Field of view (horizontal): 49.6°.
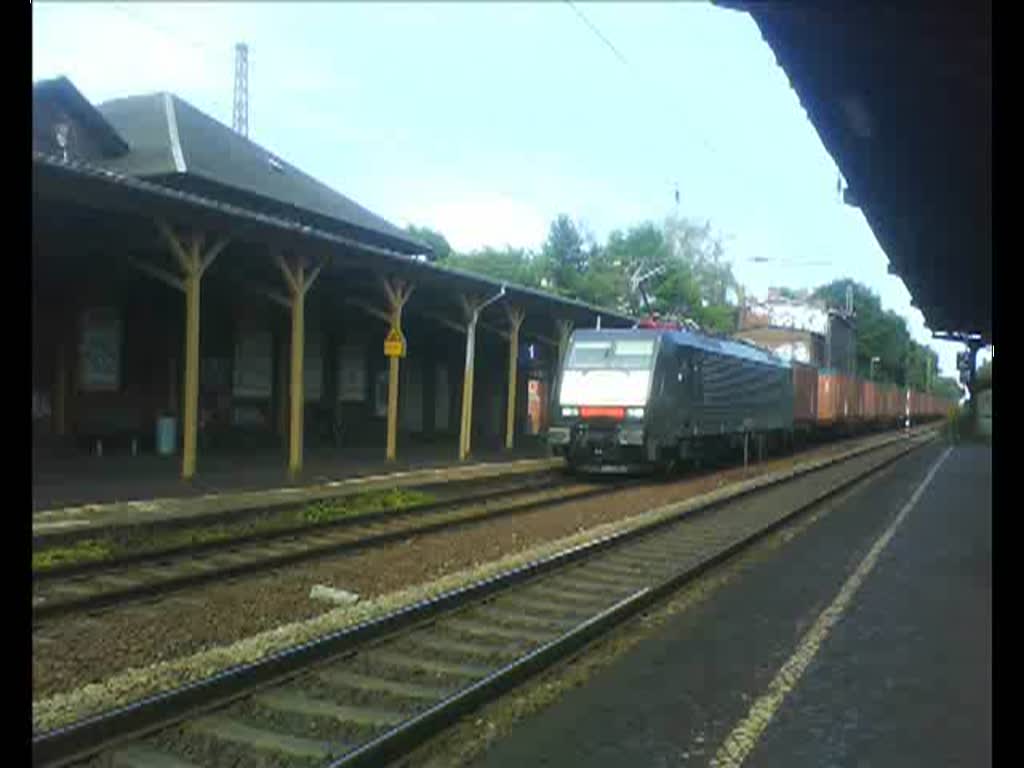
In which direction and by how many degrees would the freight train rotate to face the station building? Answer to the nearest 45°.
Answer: approximately 45° to its right

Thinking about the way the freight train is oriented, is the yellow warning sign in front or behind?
in front

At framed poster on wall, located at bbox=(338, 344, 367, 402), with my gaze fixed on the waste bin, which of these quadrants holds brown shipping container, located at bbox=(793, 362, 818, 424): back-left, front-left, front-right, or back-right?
back-left

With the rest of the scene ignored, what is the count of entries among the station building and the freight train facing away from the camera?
0

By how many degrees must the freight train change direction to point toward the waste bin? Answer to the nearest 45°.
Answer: approximately 45° to its right

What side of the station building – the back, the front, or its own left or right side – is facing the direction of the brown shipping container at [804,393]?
left

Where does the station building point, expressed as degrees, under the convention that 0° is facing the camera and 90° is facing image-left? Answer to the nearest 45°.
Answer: approximately 315°

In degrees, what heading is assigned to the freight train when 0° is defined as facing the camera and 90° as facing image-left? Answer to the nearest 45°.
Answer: approximately 45°

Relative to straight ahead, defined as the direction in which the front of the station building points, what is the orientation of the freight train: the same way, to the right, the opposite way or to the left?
to the right

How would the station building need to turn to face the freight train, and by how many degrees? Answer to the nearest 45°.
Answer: approximately 45° to its left

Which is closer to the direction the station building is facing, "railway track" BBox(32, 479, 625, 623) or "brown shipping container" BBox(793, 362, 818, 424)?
the railway track
